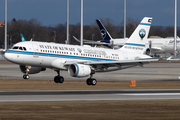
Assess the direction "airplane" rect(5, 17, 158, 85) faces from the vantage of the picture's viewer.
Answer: facing the viewer and to the left of the viewer
